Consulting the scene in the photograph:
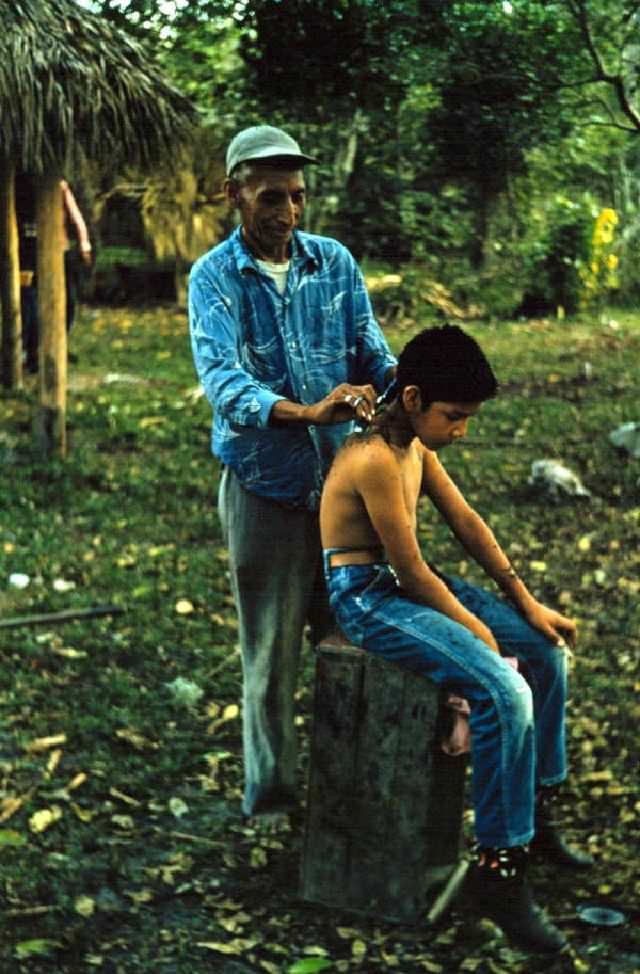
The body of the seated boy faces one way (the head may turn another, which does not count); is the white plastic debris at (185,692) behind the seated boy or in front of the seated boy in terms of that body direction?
behind

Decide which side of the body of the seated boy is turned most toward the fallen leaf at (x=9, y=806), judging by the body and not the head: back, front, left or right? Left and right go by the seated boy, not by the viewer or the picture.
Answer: back

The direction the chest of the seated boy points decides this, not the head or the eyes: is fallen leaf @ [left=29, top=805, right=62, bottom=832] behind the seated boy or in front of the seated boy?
behind

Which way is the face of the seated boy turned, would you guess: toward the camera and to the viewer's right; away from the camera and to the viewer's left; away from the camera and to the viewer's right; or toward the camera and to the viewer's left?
toward the camera and to the viewer's right

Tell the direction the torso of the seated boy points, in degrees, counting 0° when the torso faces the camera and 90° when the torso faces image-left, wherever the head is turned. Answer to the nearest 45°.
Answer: approximately 315°

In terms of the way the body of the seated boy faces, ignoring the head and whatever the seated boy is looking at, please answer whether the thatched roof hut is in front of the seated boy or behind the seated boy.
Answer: behind

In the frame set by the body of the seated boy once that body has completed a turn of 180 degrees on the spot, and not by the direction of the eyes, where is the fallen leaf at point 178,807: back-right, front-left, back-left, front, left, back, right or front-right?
front
